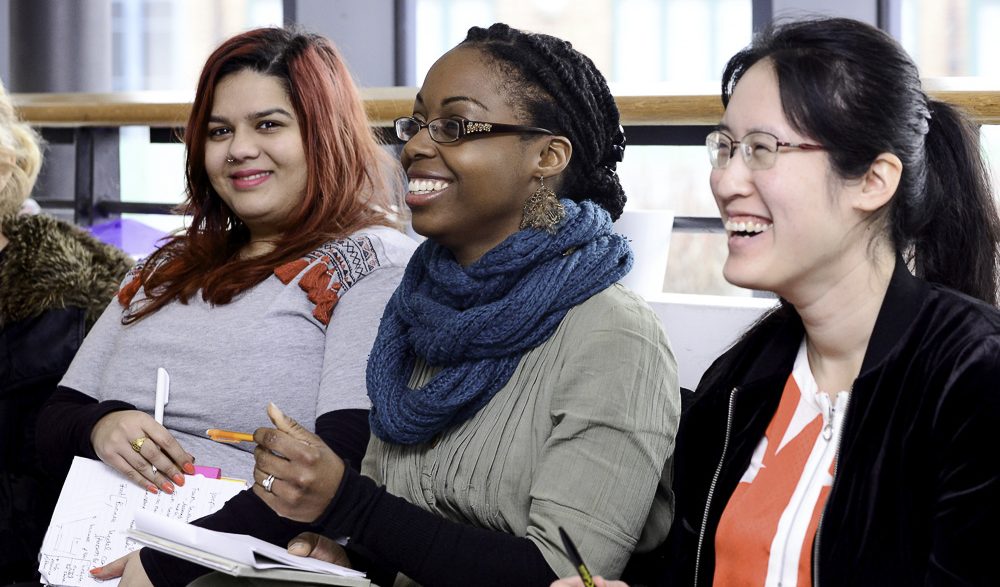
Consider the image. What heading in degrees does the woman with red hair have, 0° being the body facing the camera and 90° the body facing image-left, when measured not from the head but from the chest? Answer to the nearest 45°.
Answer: approximately 45°

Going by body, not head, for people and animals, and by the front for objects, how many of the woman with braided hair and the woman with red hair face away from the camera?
0

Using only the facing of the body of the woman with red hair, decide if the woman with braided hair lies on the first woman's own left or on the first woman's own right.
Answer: on the first woman's own left

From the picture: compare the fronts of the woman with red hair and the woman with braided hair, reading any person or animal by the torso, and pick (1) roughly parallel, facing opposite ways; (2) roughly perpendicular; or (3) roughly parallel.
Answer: roughly parallel

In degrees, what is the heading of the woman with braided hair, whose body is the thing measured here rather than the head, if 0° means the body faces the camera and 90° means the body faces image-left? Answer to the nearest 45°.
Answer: approximately 45°

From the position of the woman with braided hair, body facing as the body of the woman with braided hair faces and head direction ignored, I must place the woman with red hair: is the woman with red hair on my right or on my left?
on my right
